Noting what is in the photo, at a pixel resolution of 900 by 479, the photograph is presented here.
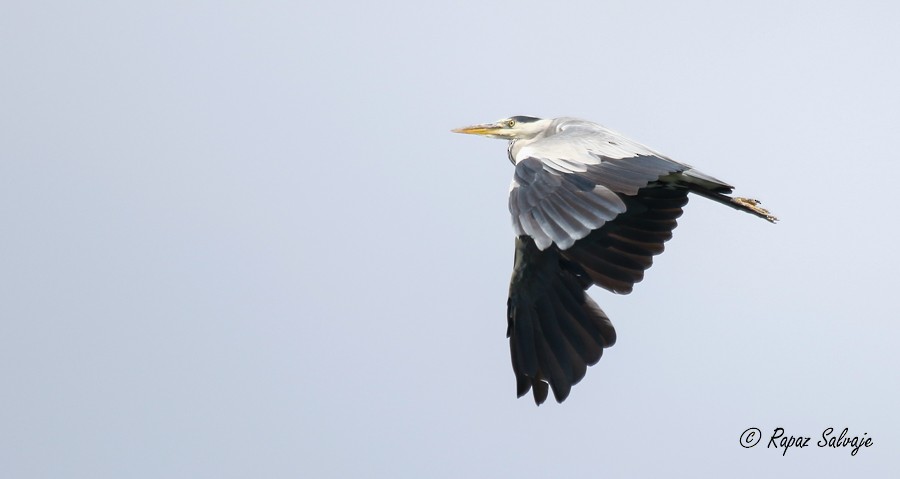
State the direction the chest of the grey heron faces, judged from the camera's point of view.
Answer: to the viewer's left
